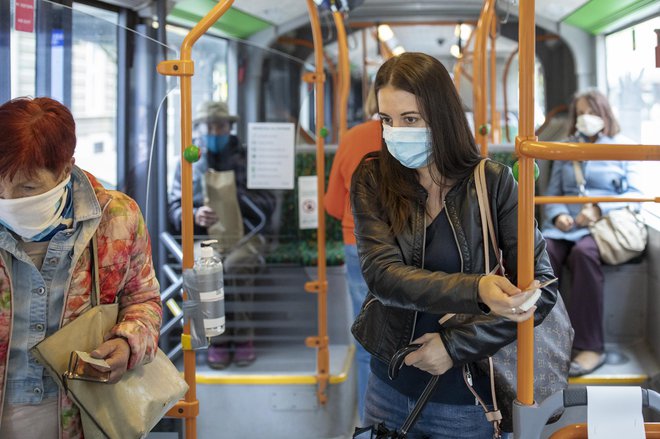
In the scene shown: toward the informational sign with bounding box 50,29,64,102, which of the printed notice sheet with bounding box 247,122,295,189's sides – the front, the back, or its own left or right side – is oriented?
right

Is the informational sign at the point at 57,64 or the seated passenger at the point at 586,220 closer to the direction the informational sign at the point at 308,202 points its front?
the informational sign

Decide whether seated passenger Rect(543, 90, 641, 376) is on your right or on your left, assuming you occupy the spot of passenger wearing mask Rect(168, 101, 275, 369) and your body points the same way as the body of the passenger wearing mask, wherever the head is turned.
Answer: on your left

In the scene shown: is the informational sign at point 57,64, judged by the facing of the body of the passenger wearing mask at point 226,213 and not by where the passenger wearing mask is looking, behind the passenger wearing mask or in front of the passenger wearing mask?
in front

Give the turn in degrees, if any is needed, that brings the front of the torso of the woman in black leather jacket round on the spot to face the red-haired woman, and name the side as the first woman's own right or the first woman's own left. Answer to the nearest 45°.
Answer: approximately 90° to the first woman's own right

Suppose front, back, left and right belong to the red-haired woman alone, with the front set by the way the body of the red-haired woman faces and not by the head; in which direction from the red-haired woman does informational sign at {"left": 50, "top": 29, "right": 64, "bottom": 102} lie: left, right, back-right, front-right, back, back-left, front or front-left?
back-right
